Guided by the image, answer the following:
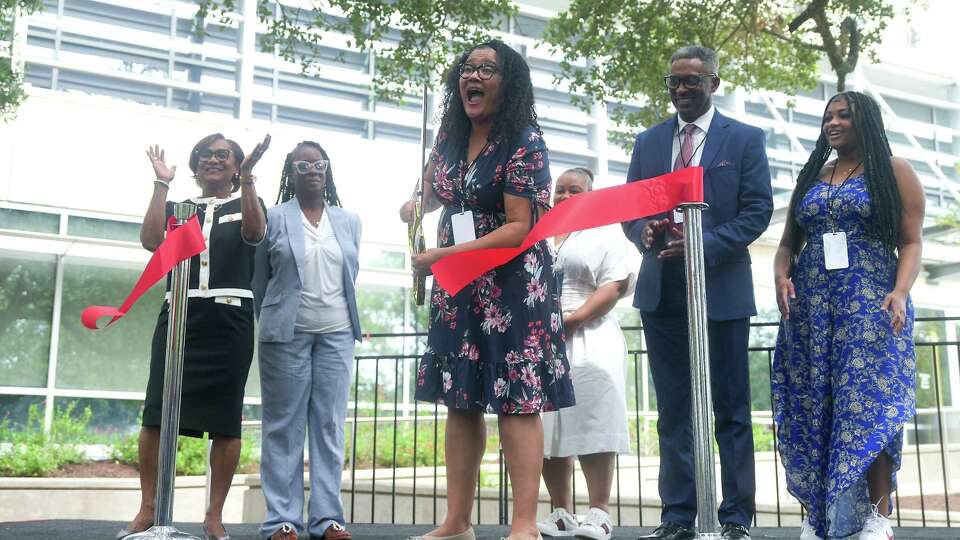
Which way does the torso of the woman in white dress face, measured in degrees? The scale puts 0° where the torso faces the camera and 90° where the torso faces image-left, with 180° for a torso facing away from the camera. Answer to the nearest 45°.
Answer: approximately 45°

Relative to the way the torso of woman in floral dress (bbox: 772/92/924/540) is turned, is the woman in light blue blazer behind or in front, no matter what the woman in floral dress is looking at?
in front

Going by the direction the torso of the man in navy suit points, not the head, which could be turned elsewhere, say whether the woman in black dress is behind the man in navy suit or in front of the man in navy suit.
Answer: in front

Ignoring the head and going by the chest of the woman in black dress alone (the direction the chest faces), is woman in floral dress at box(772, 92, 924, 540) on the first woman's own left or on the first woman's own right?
on the first woman's own left

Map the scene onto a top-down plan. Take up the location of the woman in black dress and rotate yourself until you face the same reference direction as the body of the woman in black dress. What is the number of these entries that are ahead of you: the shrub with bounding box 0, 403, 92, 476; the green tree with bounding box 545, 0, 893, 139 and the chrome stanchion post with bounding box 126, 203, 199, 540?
1

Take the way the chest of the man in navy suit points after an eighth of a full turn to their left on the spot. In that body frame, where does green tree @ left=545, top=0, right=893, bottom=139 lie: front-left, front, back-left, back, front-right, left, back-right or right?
back

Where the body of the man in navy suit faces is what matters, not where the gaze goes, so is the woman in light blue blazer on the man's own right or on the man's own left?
on the man's own right

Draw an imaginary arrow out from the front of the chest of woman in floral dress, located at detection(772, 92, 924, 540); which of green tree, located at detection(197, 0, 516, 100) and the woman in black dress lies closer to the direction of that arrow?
the woman in black dress

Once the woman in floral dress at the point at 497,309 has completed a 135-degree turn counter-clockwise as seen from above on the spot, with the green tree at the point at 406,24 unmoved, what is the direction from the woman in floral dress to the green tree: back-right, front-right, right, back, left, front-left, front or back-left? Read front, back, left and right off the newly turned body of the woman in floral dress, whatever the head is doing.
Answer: left

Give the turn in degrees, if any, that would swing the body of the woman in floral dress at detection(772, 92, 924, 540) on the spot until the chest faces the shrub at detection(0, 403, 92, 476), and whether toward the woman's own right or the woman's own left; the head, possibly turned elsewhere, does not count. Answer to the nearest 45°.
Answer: approximately 90° to the woman's own right

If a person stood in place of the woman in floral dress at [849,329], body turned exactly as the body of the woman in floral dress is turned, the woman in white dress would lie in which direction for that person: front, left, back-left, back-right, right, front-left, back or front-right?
right
